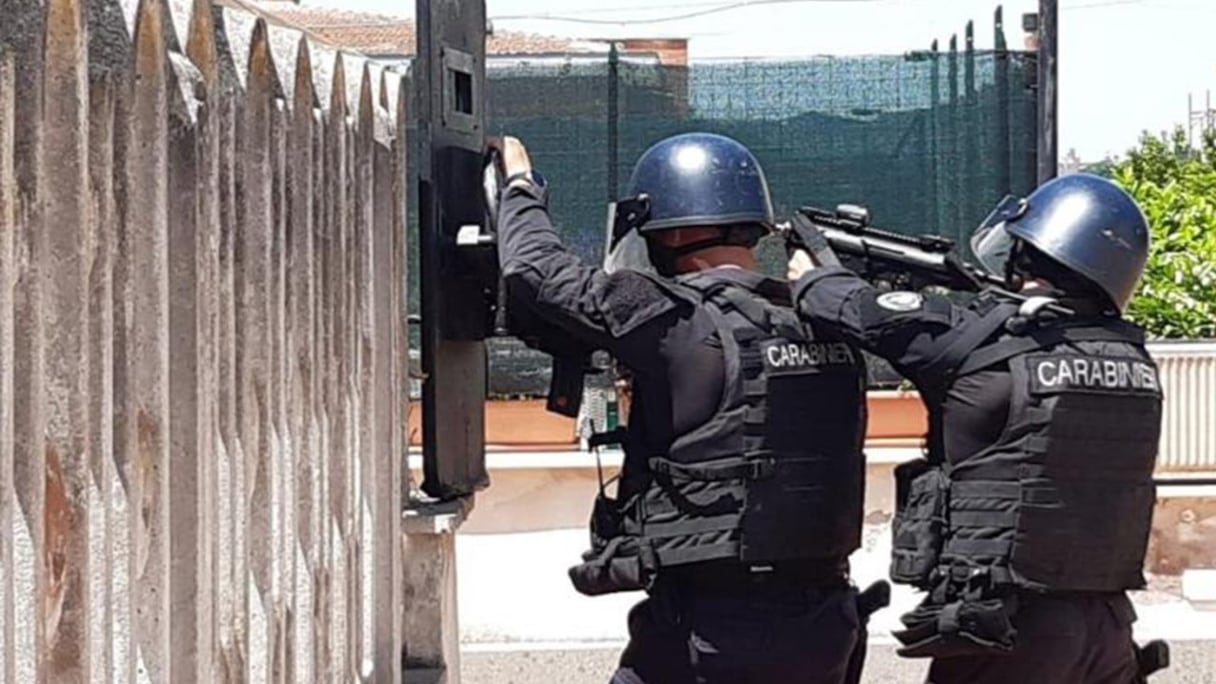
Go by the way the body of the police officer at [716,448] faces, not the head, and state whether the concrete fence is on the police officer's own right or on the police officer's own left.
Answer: on the police officer's own left

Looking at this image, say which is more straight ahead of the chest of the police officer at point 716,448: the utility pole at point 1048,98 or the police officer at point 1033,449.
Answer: the utility pole

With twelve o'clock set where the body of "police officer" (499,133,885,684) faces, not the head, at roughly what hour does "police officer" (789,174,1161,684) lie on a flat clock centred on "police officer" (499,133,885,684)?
"police officer" (789,174,1161,684) is roughly at 4 o'clock from "police officer" (499,133,885,684).

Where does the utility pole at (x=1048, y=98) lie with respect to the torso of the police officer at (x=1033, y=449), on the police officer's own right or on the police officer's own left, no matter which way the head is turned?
on the police officer's own right

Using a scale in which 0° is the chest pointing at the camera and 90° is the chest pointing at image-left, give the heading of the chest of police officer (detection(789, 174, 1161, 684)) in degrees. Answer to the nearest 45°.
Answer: approximately 135°

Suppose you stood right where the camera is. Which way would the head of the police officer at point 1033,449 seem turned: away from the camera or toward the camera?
away from the camera

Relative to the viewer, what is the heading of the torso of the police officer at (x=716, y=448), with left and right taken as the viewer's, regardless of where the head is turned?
facing away from the viewer and to the left of the viewer
